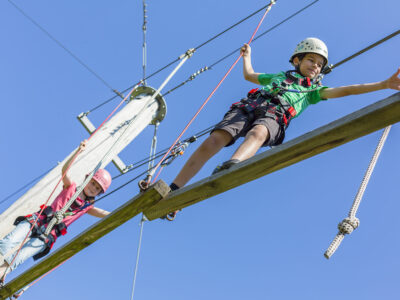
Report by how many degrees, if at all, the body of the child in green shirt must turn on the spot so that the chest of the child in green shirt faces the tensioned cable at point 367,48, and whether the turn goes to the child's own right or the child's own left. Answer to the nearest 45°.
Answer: approximately 45° to the child's own left

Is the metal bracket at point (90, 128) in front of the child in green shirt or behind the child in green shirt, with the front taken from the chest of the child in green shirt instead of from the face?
behind

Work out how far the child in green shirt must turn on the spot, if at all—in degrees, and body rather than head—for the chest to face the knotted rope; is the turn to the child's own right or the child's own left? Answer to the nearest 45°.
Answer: approximately 90° to the child's own left

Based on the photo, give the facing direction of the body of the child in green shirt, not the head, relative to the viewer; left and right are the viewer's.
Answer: facing the viewer

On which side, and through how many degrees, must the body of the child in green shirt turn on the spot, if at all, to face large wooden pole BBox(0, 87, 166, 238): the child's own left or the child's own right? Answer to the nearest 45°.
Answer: approximately 135° to the child's own right
